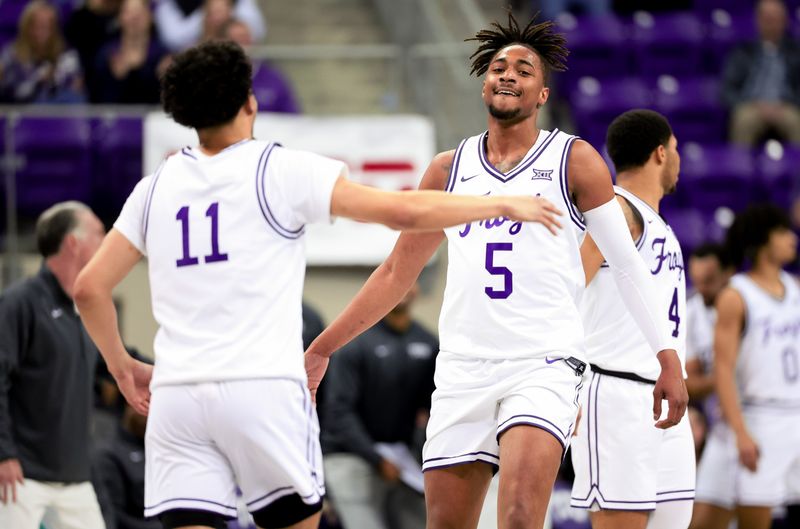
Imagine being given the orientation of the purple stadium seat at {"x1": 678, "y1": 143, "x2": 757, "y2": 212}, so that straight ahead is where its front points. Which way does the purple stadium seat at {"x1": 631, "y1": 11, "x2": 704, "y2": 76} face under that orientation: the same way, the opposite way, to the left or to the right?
the same way

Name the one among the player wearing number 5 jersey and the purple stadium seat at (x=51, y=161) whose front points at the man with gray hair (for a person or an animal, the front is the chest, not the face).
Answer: the purple stadium seat

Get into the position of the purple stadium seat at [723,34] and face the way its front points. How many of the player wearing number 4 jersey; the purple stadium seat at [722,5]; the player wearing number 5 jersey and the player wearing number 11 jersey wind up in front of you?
3

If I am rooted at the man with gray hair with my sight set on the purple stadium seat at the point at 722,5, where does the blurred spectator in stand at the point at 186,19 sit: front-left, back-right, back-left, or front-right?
front-left

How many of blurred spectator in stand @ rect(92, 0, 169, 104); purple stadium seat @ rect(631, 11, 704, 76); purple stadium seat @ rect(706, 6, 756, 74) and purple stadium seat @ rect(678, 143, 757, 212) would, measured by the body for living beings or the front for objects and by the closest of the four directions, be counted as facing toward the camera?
4

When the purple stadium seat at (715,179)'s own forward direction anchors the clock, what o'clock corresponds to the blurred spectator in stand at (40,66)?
The blurred spectator in stand is roughly at 2 o'clock from the purple stadium seat.

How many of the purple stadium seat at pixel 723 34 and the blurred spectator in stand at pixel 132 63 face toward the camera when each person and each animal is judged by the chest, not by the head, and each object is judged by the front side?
2

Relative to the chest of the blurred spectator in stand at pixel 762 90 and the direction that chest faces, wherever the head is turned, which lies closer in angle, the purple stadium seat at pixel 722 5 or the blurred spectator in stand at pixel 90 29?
the blurred spectator in stand

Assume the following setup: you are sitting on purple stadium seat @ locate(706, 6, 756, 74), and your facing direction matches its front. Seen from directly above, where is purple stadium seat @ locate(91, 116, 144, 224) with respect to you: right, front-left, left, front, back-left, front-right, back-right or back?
front-right

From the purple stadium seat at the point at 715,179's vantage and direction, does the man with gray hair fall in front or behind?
in front

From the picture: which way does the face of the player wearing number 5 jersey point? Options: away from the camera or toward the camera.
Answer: toward the camera

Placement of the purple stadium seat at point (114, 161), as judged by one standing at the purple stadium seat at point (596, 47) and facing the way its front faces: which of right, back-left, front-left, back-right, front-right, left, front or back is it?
front-right

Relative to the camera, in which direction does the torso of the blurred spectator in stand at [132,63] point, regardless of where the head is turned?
toward the camera

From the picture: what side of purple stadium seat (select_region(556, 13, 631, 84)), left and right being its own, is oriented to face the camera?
front

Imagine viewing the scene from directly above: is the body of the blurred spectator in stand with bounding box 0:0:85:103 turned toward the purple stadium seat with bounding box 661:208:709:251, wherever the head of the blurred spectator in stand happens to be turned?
no

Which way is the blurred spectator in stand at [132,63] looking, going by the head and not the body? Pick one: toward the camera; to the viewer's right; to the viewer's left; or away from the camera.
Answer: toward the camera

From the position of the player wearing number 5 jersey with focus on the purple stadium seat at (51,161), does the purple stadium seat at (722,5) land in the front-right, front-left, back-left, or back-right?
front-right

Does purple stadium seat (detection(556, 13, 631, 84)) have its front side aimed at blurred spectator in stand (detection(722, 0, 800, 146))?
no

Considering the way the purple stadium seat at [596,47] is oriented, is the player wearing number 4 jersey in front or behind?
in front
